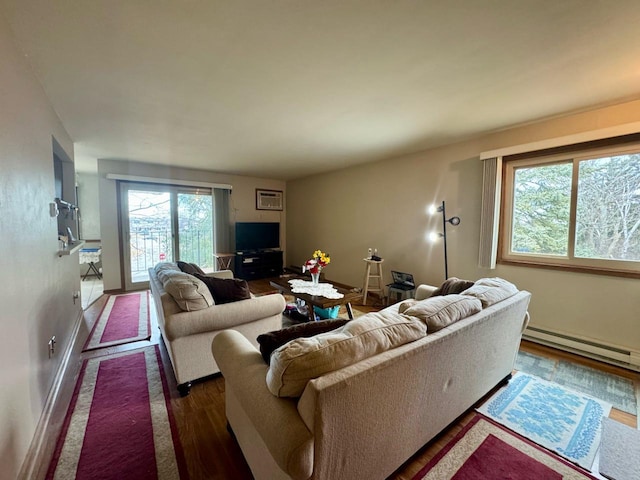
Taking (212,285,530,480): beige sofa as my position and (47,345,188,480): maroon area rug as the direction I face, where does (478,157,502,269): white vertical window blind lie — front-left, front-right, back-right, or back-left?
back-right

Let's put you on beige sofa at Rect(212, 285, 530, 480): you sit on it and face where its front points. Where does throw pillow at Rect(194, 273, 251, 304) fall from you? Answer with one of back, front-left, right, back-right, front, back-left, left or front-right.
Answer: front

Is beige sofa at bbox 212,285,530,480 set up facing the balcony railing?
yes

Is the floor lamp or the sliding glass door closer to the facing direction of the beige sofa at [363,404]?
the sliding glass door

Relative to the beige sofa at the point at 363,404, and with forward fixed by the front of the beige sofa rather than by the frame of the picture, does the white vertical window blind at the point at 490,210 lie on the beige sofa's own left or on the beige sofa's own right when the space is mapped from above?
on the beige sofa's own right

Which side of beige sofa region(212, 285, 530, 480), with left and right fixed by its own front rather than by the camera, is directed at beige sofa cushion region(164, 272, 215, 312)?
front

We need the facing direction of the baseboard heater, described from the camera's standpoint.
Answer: facing the viewer and to the left of the viewer

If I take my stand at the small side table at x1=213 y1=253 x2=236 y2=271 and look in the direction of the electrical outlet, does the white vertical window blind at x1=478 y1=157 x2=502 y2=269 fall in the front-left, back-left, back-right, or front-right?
front-left

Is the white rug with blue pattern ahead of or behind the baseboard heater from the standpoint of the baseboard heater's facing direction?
ahead

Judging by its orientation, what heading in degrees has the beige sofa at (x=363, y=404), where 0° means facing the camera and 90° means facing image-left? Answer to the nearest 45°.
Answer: approximately 135°

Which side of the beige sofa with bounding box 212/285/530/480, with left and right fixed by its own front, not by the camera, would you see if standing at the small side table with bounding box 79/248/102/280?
front

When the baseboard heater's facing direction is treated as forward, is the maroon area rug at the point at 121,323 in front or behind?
in front

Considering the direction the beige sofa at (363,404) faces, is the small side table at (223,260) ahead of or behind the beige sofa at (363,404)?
ahead

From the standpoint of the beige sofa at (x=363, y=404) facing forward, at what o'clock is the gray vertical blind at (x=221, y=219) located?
The gray vertical blind is roughly at 12 o'clock from the beige sofa.

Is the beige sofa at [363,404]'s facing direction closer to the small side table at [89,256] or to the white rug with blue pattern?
the small side table

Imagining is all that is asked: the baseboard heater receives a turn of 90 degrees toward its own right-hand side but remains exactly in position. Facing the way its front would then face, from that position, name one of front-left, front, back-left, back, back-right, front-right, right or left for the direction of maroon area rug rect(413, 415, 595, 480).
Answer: back-left

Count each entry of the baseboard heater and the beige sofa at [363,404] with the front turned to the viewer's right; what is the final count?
0

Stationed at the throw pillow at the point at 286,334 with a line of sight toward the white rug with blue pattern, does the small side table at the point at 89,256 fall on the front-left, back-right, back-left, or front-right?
back-left
